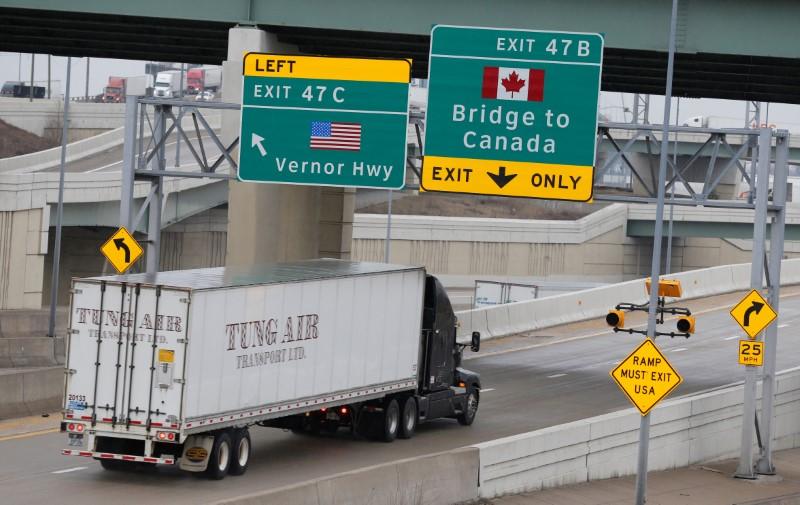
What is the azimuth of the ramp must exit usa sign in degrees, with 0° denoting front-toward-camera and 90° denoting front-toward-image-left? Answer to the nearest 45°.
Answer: approximately 0°

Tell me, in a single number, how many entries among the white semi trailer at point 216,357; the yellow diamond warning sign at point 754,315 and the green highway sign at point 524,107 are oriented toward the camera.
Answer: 2

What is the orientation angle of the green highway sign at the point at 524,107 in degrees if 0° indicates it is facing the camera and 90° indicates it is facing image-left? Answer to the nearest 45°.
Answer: approximately 0°

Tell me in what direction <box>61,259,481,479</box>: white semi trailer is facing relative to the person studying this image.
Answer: facing away from the viewer and to the right of the viewer

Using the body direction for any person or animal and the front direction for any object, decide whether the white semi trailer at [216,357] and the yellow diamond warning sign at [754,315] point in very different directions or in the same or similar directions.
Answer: very different directions
